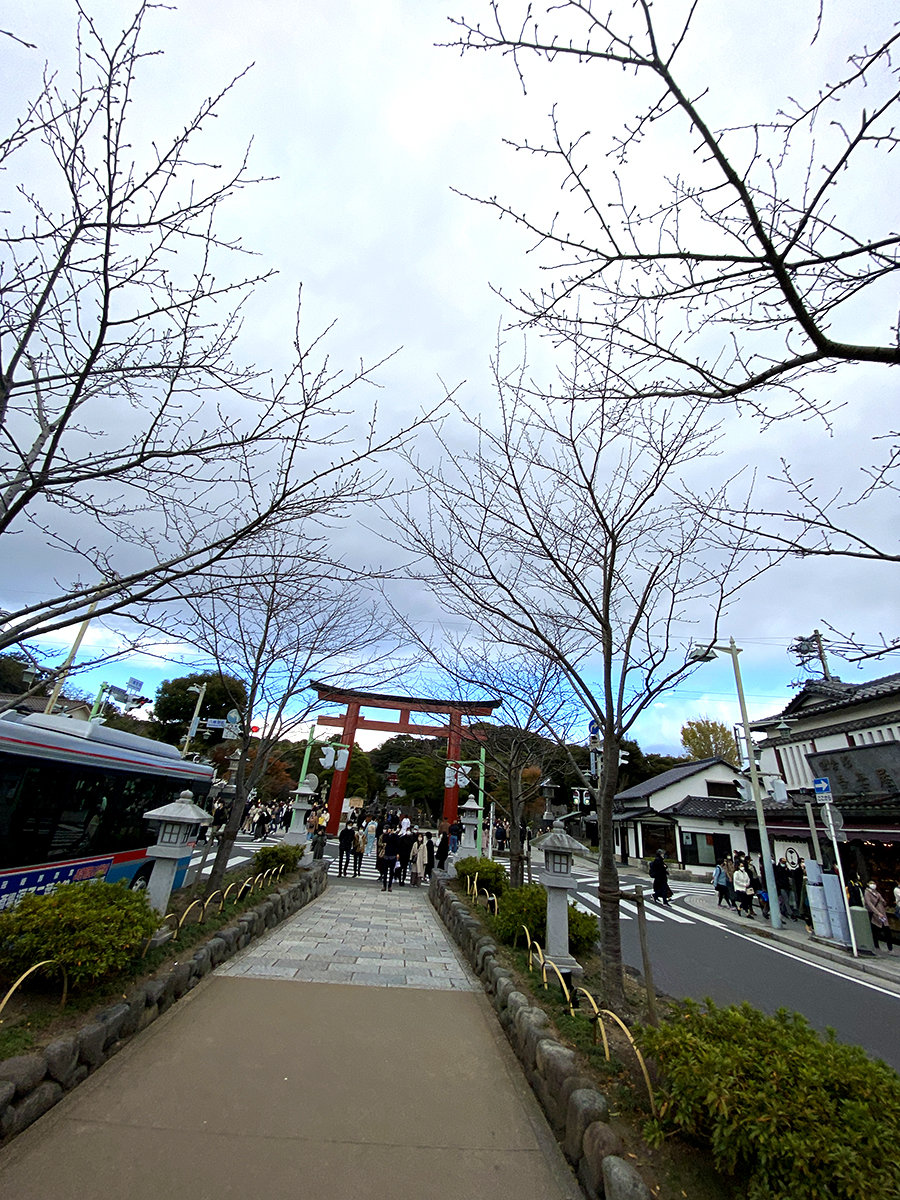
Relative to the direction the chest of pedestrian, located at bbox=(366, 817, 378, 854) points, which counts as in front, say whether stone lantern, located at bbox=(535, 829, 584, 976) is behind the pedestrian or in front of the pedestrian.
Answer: behind

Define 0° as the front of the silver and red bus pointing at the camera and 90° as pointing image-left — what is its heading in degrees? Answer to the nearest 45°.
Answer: approximately 225°

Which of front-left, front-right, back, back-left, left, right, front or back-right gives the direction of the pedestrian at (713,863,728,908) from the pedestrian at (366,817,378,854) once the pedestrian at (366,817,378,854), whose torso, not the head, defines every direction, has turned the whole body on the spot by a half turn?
front-left

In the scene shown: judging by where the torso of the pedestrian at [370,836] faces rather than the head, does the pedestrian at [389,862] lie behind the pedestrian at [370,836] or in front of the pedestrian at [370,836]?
behind

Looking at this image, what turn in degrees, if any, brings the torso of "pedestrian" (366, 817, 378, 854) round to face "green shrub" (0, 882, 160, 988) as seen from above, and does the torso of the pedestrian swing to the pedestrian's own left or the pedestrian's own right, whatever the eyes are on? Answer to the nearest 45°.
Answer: approximately 180°

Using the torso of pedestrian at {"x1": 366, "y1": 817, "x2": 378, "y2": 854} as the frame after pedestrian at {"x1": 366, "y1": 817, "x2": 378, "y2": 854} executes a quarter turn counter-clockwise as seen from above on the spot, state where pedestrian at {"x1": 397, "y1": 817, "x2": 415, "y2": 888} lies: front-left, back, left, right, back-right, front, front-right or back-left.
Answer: left

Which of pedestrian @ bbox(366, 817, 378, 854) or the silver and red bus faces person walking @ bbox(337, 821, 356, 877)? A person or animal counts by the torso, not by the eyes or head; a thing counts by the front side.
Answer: the silver and red bus
